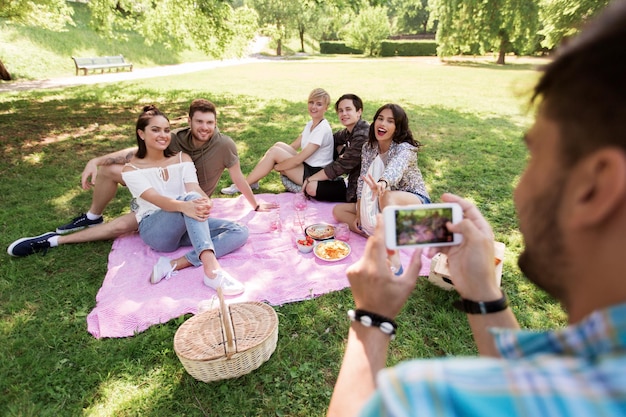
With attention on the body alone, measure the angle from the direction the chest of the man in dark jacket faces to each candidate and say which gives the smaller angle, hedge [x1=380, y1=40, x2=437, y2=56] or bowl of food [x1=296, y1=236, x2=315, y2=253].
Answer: the bowl of food

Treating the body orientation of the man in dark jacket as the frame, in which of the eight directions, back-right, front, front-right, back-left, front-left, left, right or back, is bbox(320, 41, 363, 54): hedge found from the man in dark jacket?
back-right

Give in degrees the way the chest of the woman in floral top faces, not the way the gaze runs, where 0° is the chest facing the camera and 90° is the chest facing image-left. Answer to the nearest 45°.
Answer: approximately 45°

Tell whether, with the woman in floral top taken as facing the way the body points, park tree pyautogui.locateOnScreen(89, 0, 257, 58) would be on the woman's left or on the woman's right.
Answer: on the woman's right

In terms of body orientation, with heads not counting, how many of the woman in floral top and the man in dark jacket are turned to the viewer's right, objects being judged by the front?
0

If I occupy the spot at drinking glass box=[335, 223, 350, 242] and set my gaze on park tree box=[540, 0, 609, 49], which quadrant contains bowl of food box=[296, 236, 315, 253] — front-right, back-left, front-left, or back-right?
back-left

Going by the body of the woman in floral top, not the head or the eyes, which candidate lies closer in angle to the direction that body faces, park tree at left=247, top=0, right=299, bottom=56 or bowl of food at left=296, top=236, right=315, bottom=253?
the bowl of food

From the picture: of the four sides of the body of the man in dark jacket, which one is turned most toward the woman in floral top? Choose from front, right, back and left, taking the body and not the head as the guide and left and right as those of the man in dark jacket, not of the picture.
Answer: left

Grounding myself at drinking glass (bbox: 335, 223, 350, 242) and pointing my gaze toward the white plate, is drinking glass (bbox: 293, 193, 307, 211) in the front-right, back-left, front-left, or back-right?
back-right

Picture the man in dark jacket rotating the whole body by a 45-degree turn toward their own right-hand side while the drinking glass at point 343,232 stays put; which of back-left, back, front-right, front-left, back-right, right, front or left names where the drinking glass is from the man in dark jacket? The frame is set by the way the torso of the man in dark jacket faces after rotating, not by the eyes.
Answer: left

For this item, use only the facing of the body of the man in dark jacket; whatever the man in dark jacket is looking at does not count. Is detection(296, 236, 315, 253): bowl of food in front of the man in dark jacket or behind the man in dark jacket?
in front

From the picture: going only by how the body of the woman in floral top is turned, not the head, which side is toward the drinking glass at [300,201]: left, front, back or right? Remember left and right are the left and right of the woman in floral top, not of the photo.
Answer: right
